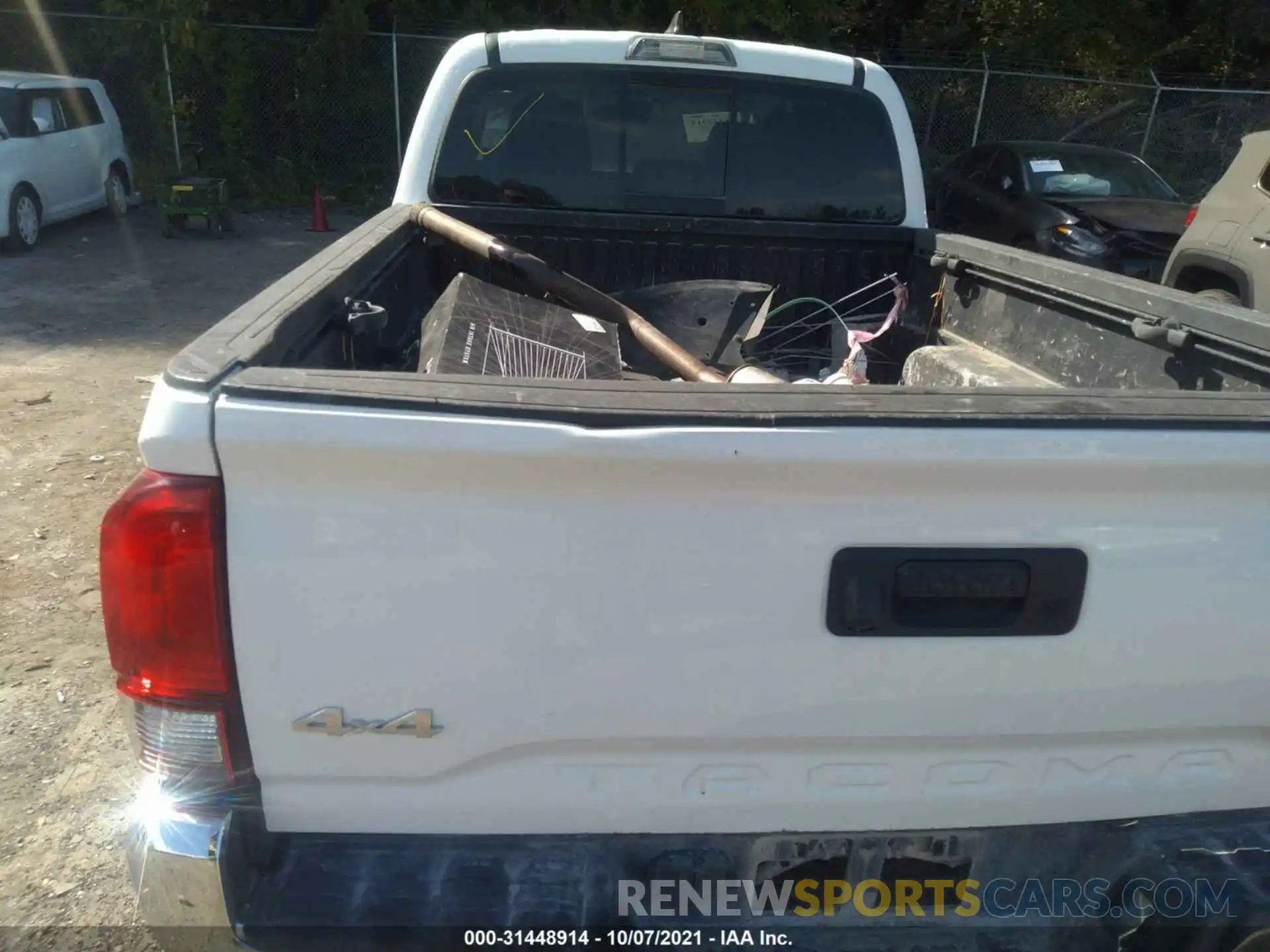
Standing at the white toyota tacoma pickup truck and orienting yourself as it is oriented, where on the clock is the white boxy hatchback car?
The white boxy hatchback car is roughly at 11 o'clock from the white toyota tacoma pickup truck.

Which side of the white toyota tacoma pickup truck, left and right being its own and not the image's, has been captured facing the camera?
back

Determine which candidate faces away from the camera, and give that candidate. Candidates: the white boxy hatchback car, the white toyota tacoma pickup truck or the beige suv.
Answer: the white toyota tacoma pickup truck

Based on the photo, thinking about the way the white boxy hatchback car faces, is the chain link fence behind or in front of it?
behind

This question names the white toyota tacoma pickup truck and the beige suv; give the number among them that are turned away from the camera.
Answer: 1

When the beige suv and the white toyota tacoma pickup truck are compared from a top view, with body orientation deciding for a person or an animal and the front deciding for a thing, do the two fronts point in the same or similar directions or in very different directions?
very different directions

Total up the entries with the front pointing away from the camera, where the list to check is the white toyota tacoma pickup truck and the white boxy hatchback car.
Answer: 1
